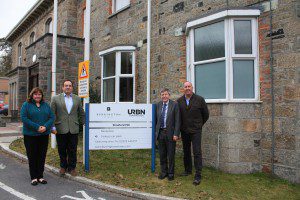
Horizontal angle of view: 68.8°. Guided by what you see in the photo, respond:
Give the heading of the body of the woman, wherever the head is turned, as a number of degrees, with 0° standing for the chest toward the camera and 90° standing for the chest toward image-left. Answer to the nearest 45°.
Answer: approximately 0°

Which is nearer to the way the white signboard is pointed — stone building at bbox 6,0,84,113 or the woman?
the woman

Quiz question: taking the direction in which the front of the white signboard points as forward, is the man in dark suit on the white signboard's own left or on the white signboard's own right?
on the white signboard's own left

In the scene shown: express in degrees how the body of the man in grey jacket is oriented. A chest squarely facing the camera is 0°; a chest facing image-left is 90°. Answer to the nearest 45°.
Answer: approximately 0°
